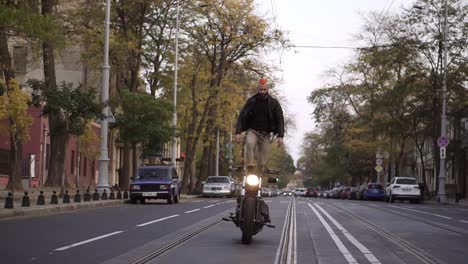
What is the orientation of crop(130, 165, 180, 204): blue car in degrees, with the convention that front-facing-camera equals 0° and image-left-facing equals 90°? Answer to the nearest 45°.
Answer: approximately 0°

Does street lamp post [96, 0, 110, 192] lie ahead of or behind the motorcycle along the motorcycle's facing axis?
behind

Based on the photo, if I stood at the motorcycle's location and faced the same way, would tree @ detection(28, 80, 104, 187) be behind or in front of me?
behind

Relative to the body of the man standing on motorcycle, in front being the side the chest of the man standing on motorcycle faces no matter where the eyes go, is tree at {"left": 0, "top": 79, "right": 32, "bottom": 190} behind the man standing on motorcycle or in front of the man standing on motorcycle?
behind

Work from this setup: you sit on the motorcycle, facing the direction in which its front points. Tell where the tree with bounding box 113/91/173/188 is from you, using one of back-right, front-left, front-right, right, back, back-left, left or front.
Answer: back
